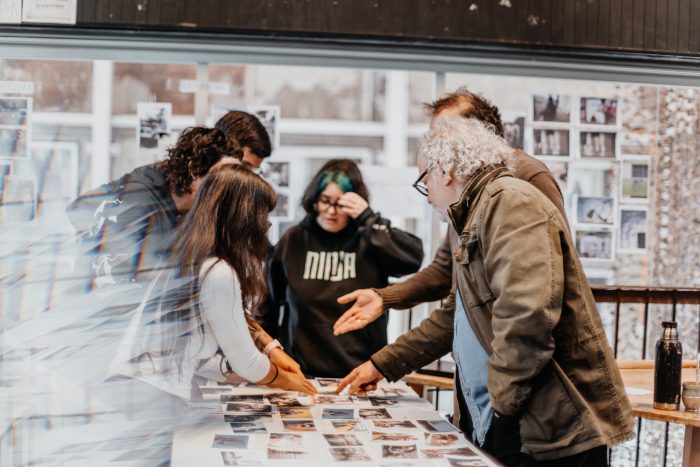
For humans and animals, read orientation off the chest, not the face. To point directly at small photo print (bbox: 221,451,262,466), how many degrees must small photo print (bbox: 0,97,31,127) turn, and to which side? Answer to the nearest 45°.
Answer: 0° — it already faces it

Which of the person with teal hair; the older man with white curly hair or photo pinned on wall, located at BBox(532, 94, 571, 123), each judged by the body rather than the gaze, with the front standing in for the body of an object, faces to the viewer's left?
the older man with white curly hair

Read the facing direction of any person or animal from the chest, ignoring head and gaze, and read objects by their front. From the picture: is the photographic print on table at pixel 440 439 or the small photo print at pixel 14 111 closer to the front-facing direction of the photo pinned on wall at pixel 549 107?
the photographic print on table

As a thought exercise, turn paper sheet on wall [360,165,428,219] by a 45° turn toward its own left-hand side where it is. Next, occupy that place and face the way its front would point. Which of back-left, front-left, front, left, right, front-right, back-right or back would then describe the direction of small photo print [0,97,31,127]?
back-right

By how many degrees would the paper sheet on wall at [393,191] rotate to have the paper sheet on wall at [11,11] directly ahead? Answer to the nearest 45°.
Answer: approximately 90° to its right

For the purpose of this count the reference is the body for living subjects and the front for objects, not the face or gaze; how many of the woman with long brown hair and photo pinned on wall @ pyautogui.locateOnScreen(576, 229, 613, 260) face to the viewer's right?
1

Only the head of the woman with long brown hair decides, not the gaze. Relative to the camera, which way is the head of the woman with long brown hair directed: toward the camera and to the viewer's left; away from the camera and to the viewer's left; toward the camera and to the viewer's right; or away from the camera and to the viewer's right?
away from the camera and to the viewer's right

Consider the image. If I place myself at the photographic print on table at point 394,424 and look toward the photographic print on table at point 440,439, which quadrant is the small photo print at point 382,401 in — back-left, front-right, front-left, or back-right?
back-left

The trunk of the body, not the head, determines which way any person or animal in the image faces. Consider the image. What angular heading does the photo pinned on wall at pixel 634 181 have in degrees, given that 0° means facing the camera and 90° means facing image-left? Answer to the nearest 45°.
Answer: approximately 0°
